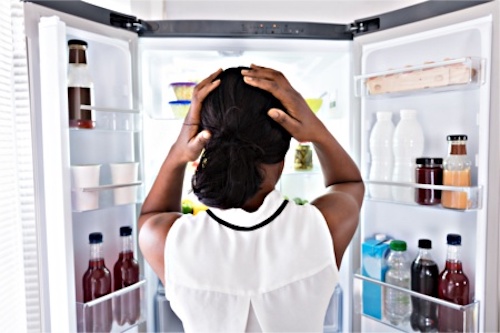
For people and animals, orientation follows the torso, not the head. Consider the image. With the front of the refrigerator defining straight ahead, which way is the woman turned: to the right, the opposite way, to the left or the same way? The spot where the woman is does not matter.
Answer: the opposite way

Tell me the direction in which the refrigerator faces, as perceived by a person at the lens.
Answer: facing the viewer

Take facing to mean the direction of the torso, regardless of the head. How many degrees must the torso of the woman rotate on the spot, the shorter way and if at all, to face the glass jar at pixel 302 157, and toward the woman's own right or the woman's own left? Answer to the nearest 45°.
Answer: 0° — they already face it

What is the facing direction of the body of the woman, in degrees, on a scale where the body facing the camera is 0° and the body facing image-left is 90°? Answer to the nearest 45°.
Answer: approximately 180°

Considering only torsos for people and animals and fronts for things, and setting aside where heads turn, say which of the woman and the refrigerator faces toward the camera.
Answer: the refrigerator

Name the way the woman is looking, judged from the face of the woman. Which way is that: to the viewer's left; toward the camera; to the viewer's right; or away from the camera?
away from the camera

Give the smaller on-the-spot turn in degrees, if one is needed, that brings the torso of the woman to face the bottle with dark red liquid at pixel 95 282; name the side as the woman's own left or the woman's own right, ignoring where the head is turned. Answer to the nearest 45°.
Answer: approximately 45° to the woman's own left

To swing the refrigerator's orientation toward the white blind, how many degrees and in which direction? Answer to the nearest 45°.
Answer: approximately 45° to its right

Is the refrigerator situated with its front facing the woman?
yes

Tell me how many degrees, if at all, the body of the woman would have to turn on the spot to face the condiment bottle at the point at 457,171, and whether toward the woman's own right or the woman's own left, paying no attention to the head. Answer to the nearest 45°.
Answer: approximately 45° to the woman's own right

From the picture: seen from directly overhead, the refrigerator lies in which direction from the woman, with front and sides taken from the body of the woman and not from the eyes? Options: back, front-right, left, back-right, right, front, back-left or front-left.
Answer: front

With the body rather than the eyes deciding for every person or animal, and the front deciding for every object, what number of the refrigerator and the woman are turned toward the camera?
1

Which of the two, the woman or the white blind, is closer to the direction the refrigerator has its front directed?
the woman
